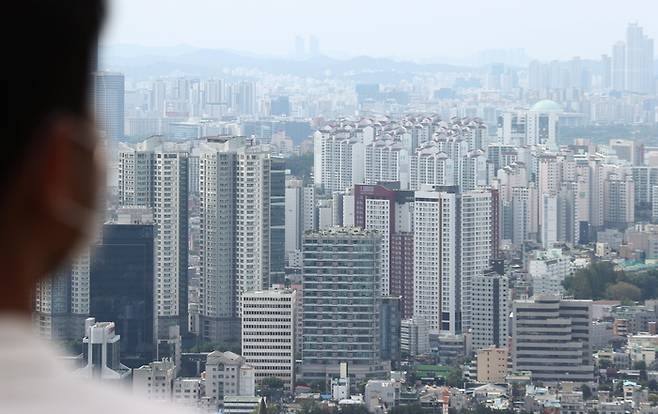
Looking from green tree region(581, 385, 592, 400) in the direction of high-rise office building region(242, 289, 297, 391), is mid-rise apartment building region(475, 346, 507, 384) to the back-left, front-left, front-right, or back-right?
front-right

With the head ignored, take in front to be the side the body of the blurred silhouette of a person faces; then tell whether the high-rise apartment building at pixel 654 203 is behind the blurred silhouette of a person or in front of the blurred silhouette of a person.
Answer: in front

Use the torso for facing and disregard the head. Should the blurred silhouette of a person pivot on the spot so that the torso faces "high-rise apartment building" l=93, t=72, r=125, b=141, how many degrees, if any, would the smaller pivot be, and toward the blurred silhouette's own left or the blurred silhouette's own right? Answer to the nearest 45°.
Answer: approximately 45° to the blurred silhouette's own left

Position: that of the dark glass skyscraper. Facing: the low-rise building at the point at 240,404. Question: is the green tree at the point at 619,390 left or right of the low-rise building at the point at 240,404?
left

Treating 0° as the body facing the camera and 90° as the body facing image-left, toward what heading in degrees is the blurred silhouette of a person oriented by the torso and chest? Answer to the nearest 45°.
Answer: approximately 225°

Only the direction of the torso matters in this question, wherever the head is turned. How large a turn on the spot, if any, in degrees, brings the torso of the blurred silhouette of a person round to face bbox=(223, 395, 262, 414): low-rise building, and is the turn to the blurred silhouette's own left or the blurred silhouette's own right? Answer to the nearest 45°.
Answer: approximately 45° to the blurred silhouette's own left

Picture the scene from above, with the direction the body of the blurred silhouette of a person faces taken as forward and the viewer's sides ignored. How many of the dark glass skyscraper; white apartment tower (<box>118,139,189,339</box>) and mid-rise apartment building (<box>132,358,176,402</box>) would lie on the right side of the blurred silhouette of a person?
0

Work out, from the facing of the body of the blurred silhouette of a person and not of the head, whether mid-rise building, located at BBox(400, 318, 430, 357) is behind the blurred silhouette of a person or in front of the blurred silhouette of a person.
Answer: in front

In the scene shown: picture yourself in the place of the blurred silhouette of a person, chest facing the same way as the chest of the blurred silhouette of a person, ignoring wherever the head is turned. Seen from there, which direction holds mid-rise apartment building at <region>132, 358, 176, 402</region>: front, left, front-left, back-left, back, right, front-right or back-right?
front-left

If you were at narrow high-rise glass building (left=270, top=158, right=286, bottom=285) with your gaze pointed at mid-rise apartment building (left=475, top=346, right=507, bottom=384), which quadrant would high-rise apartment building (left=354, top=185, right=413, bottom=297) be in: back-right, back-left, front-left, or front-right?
front-left
